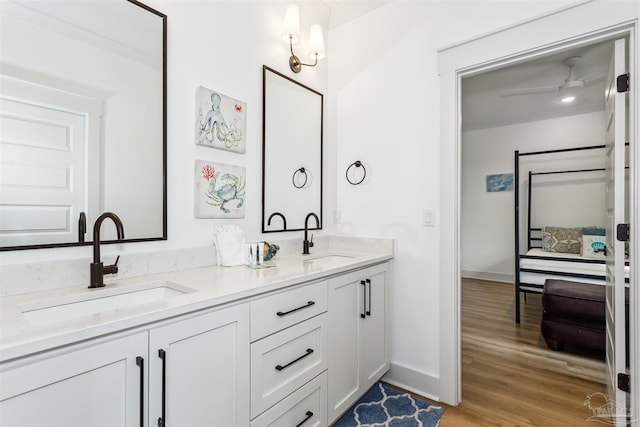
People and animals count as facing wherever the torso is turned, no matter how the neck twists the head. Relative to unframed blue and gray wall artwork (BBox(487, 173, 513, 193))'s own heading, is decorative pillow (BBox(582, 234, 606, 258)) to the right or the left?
on its left

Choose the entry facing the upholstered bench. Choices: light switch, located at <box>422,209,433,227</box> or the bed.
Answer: the bed

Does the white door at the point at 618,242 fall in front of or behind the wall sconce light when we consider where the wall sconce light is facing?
in front

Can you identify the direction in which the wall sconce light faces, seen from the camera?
facing the viewer and to the right of the viewer

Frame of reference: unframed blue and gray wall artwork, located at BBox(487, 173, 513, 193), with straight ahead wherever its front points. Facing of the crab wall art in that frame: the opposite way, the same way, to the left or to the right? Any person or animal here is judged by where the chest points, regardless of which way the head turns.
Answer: to the left

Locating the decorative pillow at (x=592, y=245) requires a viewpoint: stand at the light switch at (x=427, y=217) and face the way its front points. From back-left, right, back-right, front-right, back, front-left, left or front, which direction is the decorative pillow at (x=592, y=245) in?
back-left

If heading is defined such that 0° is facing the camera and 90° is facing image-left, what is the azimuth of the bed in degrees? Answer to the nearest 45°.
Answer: approximately 0°

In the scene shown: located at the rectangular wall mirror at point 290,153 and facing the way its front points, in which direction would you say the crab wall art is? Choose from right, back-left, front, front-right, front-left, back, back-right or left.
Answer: right

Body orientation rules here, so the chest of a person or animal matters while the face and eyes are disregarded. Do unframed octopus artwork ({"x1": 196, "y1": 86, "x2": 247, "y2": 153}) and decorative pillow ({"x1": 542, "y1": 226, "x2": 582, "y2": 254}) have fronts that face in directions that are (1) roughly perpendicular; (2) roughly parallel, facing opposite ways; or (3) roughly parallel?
roughly perpendicular

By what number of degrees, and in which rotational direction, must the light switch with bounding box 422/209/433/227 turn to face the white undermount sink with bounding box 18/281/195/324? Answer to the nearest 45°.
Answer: approximately 45° to its right

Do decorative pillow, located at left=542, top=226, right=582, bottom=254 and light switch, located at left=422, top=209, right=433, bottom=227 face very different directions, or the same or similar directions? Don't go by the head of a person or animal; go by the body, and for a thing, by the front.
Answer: same or similar directions

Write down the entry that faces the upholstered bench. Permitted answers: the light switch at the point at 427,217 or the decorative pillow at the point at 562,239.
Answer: the decorative pillow

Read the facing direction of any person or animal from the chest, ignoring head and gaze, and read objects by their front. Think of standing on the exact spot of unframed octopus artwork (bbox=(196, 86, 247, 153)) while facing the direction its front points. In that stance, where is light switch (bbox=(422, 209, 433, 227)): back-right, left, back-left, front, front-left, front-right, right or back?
front-left

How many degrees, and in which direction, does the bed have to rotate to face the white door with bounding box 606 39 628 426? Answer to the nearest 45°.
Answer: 0° — it already faces it

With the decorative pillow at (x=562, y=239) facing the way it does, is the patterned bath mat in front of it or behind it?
in front

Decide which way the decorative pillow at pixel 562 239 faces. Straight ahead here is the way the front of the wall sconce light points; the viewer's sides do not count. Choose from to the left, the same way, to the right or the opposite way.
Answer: to the right

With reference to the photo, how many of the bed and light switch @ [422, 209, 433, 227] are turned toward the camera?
2
